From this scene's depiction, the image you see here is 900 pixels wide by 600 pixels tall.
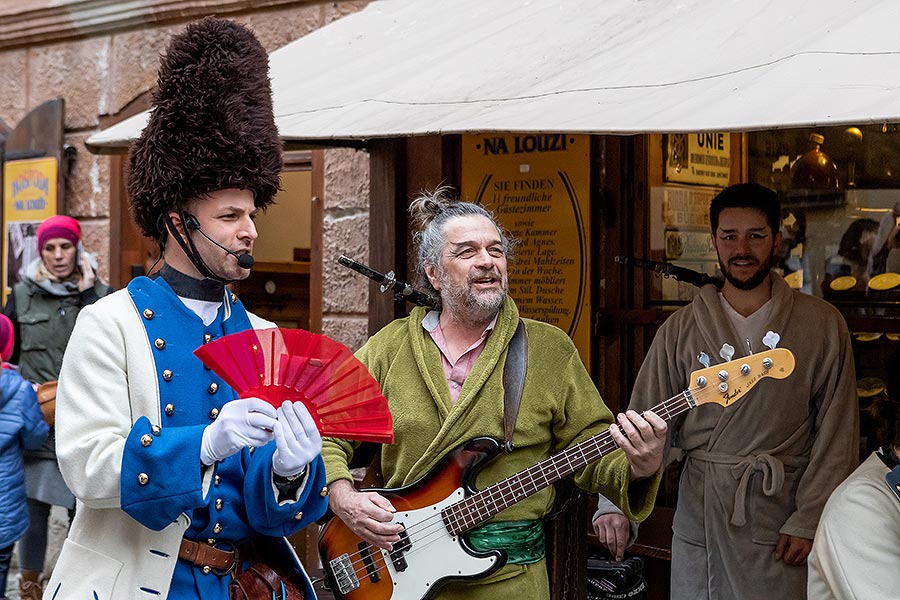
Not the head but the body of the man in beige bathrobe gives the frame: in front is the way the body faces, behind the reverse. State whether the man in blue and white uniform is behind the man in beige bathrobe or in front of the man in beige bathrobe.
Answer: in front

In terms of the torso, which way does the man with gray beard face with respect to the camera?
toward the camera

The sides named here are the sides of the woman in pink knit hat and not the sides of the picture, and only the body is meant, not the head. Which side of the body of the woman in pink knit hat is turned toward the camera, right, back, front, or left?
front

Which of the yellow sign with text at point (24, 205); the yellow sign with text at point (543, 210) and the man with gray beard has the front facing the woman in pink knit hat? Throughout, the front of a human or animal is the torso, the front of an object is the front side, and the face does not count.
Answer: the yellow sign with text at point (24, 205)

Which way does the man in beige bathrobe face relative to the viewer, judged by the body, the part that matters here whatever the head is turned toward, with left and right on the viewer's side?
facing the viewer

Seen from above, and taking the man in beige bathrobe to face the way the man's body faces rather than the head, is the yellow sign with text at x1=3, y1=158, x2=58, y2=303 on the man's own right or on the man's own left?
on the man's own right

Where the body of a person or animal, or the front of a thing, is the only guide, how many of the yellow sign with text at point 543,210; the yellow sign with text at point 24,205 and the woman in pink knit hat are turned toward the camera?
3

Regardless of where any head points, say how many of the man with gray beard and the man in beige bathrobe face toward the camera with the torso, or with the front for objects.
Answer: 2

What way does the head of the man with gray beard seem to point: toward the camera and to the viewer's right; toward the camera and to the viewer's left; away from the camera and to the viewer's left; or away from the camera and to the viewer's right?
toward the camera and to the viewer's right

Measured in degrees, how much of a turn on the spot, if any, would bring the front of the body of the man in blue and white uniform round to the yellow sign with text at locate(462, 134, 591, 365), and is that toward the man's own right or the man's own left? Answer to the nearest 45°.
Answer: approximately 90° to the man's own left
